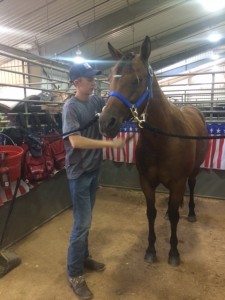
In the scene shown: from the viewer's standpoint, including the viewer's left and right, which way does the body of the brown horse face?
facing the viewer and to the left of the viewer

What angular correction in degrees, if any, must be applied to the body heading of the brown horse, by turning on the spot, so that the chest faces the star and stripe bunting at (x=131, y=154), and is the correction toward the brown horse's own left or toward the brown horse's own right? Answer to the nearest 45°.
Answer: approximately 135° to the brown horse's own right

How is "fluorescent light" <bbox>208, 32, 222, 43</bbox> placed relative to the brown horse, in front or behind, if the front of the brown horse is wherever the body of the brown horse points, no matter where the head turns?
behind

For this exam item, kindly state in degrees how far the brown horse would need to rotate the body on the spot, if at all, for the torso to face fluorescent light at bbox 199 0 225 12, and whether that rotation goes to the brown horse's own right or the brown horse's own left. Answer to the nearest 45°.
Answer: approximately 135° to the brown horse's own right

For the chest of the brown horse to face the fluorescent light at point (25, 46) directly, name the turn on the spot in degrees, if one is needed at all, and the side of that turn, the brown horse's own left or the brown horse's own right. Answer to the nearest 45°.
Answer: approximately 90° to the brown horse's own right

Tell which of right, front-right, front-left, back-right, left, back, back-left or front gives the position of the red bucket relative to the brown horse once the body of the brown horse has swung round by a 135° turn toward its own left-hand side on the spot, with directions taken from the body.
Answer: back
